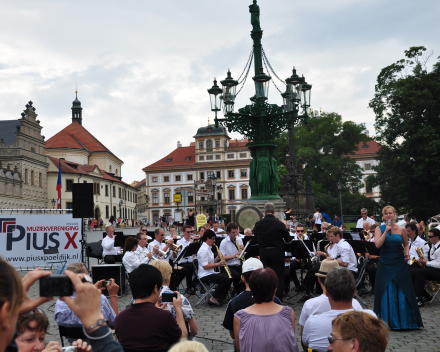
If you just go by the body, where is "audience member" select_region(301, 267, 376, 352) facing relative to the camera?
away from the camera

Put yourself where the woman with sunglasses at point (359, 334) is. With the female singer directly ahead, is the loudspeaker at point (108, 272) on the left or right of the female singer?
left

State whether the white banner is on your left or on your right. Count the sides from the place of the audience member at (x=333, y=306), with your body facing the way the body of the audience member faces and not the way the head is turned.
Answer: on your left

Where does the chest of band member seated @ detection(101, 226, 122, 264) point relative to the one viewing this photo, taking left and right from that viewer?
facing to the right of the viewer

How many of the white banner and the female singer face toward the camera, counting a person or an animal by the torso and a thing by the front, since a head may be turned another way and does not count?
2

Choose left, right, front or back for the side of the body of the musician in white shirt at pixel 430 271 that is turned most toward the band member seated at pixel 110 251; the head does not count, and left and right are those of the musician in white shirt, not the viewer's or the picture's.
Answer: front

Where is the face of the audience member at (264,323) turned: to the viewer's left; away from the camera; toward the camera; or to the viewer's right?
away from the camera

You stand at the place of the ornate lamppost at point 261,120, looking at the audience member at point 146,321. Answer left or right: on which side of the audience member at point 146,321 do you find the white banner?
right

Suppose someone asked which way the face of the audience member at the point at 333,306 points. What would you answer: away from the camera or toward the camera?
away from the camera

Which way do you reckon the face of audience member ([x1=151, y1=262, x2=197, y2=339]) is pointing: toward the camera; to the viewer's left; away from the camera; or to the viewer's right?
away from the camera

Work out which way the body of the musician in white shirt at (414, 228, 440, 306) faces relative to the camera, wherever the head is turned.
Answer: to the viewer's left

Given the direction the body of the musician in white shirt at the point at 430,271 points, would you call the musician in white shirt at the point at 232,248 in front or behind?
in front

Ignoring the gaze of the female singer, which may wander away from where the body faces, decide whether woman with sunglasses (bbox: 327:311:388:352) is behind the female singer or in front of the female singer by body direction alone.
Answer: in front

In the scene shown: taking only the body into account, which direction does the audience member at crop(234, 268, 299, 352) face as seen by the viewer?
away from the camera
